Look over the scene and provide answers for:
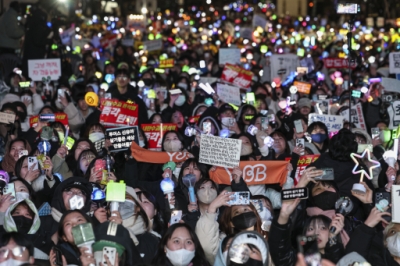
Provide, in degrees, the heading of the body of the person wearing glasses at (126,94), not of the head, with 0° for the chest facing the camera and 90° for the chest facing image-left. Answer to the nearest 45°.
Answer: approximately 0°
